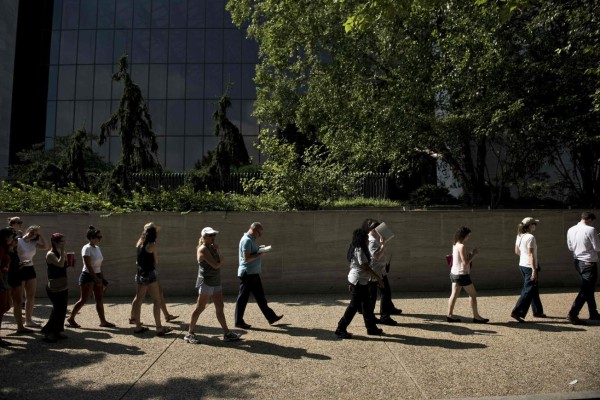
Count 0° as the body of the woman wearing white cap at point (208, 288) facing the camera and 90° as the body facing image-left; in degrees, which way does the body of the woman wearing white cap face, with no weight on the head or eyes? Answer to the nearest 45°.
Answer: approximately 270°

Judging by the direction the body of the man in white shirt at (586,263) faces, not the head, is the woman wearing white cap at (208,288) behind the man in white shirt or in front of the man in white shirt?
behind

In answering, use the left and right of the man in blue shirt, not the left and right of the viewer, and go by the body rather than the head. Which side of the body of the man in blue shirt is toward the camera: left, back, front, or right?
right

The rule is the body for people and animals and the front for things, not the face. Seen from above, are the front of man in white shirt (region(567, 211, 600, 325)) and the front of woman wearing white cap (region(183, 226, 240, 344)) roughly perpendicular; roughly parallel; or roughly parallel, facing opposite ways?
roughly parallel

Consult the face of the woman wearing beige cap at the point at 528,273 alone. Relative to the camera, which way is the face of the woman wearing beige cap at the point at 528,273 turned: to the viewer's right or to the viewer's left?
to the viewer's right

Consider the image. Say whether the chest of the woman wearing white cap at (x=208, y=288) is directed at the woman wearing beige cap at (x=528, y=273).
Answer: yes

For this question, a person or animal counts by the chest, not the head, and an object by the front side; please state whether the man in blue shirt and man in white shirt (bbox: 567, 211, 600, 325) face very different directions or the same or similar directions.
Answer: same or similar directions

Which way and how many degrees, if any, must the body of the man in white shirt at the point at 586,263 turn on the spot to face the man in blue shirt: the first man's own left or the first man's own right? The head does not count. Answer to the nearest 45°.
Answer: approximately 180°

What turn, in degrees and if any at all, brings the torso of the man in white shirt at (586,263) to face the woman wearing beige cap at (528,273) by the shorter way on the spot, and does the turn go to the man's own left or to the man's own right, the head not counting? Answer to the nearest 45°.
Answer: approximately 135° to the man's own left

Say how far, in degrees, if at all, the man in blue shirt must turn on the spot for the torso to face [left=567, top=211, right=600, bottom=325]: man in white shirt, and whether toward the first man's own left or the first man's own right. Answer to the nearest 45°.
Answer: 0° — they already face them

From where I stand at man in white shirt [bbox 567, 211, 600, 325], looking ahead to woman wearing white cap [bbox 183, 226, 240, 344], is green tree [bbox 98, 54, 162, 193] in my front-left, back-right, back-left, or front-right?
front-right

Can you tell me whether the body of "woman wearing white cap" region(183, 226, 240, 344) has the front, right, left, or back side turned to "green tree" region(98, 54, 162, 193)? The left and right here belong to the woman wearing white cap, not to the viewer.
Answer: left

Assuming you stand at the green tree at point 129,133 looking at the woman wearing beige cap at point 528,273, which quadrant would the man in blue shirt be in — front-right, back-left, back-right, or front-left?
front-right

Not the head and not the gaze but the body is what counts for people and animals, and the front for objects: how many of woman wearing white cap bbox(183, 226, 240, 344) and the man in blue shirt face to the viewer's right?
2

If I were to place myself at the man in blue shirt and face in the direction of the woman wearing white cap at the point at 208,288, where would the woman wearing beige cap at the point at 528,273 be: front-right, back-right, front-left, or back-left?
back-left
